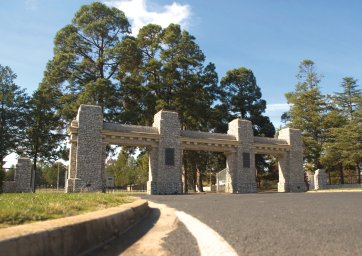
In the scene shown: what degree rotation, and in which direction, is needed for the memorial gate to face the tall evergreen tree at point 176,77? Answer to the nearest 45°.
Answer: approximately 135° to its left

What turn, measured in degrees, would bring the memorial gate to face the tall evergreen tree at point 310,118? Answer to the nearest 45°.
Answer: approximately 90° to its left

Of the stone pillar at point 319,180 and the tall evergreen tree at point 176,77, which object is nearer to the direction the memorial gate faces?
the stone pillar

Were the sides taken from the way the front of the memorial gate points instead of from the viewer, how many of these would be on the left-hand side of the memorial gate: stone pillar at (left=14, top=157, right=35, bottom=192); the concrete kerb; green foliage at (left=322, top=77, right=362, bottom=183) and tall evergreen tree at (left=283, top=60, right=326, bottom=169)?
2

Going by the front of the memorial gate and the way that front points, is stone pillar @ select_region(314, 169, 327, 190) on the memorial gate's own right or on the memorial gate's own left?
on the memorial gate's own left

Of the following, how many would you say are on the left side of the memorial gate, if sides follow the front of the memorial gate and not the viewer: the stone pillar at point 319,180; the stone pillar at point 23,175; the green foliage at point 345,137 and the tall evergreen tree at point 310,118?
3

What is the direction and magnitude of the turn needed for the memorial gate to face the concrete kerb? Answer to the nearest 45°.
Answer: approximately 45° to its right

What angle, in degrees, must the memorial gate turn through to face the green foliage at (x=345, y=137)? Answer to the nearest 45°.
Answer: approximately 90° to its left

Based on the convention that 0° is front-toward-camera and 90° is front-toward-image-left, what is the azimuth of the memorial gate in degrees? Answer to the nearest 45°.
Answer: approximately 315°

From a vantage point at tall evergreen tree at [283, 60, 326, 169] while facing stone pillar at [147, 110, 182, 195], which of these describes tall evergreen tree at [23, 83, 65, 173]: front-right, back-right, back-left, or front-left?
front-right

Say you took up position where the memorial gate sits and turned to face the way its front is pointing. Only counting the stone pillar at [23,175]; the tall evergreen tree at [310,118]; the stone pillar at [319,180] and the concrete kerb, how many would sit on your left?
2

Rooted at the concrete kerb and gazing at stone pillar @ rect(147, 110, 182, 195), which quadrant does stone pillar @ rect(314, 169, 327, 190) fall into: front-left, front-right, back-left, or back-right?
front-right

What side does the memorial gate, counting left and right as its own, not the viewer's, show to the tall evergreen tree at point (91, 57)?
back

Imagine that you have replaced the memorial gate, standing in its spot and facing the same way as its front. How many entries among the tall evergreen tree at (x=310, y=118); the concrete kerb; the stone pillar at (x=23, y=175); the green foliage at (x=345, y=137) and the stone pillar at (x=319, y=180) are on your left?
3
